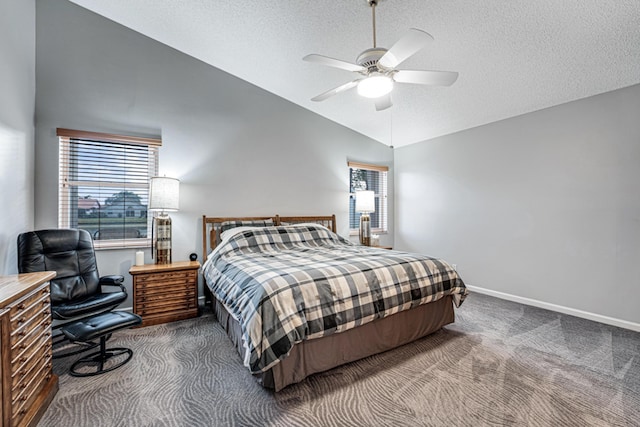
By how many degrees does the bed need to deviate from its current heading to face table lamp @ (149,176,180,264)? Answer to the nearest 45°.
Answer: approximately 180°

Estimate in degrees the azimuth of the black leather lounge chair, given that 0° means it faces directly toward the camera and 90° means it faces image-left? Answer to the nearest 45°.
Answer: approximately 315°

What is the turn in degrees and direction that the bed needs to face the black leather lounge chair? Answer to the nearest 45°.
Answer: approximately 135° to its right

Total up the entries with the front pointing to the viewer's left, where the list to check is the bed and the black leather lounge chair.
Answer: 0

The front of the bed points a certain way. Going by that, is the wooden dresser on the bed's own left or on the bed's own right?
on the bed's own right

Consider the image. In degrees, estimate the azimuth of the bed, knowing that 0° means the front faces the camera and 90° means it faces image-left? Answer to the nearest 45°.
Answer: approximately 315°

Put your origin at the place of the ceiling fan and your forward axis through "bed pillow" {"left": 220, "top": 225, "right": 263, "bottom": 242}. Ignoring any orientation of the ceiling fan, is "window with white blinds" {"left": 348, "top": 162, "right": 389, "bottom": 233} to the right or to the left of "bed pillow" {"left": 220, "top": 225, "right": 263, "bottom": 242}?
right

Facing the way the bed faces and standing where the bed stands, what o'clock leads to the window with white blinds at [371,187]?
The window with white blinds is roughly at 8 o'clock from the bed.
